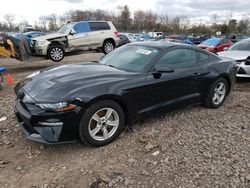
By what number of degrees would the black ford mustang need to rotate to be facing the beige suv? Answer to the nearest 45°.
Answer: approximately 135° to its right

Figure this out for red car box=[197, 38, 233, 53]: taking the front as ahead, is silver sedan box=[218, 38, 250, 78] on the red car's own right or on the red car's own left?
on the red car's own left

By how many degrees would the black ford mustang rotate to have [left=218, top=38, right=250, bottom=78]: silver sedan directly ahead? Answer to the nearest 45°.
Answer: approximately 180°

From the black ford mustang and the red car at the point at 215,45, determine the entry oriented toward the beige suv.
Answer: the red car

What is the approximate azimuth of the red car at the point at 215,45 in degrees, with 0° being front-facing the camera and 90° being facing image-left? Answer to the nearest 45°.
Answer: approximately 45°

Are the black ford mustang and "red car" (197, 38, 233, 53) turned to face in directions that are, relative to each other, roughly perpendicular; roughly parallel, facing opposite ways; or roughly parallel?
roughly parallel

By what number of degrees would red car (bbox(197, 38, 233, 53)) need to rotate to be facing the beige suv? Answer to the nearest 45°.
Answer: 0° — it already faces it

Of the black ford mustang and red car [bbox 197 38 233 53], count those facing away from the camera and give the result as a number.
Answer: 0

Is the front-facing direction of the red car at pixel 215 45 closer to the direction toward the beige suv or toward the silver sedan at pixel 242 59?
the beige suv

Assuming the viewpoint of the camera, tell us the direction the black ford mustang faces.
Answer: facing the viewer and to the left of the viewer

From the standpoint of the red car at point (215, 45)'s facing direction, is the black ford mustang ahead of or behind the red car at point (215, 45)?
ahead
